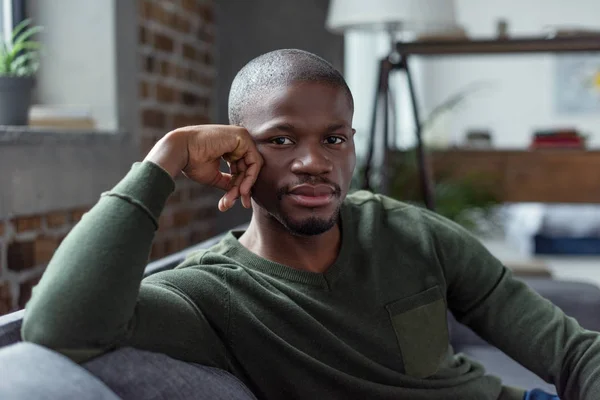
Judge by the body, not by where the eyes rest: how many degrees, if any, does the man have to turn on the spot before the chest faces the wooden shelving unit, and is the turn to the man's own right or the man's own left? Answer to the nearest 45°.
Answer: approximately 135° to the man's own left

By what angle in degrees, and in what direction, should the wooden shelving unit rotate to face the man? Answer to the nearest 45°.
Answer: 0° — it already faces them

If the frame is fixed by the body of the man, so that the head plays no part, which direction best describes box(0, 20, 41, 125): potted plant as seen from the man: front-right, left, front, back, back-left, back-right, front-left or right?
back-right

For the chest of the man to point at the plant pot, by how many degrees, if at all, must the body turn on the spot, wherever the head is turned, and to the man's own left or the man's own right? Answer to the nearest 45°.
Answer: approximately 135° to the man's own right

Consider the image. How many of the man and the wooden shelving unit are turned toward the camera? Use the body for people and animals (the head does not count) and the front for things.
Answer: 2

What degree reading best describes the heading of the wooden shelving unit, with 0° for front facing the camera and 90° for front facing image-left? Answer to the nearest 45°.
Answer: approximately 0°

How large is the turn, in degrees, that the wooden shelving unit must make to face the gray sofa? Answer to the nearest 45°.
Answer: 0° — it already faces it

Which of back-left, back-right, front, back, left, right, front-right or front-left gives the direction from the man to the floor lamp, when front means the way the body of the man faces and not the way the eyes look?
back
